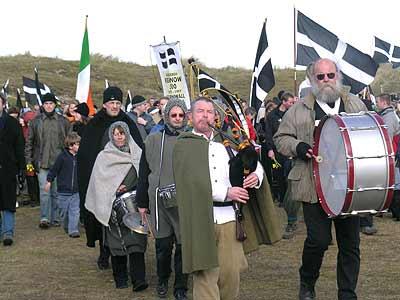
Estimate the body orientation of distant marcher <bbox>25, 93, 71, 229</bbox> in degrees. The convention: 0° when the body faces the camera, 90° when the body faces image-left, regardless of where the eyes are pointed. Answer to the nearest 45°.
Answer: approximately 0°

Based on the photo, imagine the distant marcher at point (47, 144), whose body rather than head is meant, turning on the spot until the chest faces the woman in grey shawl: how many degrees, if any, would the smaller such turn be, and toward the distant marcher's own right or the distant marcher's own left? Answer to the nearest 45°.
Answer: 0° — they already face them

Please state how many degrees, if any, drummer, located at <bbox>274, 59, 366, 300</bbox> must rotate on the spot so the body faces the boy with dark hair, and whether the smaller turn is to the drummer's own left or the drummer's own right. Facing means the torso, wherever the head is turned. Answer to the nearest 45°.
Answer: approximately 135° to the drummer's own right

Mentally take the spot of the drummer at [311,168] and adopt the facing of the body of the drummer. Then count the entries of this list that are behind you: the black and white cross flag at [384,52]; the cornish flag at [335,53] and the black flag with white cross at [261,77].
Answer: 3

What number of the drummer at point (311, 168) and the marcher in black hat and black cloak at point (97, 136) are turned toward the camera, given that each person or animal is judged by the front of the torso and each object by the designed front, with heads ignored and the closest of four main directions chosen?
2
